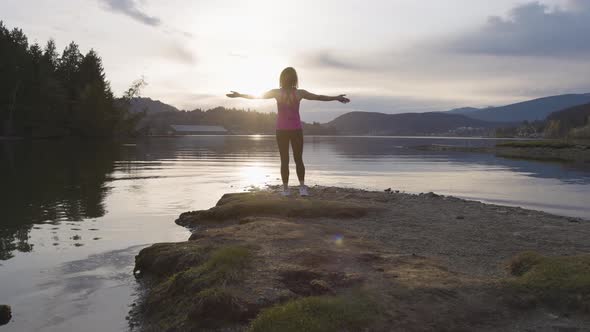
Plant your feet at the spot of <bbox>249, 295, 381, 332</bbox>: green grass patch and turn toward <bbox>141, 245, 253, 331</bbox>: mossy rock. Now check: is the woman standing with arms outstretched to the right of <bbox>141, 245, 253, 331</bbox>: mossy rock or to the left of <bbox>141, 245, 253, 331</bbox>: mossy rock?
right

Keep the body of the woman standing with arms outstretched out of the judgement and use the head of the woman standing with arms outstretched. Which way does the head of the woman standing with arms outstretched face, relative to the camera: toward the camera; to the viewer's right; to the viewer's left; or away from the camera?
away from the camera

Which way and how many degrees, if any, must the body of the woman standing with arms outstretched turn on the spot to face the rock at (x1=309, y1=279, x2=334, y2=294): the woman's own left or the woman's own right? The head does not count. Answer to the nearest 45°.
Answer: approximately 180°

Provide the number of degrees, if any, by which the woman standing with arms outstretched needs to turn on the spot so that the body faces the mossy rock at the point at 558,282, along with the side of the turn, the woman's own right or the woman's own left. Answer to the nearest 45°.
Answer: approximately 135° to the woman's own right

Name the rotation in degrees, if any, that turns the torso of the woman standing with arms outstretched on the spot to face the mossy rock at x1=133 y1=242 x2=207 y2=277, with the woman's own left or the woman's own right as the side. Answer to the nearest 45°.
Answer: approximately 180°

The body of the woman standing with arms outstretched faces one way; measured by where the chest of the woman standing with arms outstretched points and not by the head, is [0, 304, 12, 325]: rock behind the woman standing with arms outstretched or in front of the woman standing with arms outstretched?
behind

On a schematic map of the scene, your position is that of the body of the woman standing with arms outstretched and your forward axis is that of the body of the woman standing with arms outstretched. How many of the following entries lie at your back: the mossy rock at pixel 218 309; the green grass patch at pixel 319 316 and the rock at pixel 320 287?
3

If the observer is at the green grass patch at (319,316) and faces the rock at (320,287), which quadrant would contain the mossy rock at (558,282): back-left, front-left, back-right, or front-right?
front-right

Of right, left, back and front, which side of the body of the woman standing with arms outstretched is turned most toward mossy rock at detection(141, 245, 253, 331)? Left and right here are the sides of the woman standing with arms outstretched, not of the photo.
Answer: back

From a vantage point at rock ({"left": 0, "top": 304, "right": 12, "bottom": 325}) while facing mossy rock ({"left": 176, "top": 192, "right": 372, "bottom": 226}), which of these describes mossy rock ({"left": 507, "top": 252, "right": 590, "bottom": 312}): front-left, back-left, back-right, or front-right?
front-right

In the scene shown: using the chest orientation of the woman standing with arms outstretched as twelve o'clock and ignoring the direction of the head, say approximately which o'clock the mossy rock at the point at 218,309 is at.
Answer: The mossy rock is roughly at 6 o'clock from the woman standing with arms outstretched.

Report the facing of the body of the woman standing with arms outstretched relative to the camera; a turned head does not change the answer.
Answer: away from the camera
